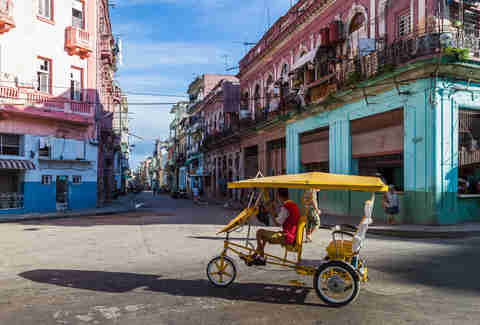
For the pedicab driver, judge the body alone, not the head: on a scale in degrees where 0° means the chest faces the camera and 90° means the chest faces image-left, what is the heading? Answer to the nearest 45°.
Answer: approximately 90°

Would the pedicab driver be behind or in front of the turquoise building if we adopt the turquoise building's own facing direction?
in front

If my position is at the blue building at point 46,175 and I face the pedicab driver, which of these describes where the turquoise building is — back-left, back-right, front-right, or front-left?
front-left

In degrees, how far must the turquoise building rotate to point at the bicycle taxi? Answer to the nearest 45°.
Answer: approximately 45° to its left

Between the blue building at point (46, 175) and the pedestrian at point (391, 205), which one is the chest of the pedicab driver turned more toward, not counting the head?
the blue building

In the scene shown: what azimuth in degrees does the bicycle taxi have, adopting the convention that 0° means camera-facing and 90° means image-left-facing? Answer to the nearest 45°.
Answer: approximately 90°

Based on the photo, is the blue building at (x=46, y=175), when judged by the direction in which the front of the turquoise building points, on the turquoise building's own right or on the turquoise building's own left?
on the turquoise building's own right

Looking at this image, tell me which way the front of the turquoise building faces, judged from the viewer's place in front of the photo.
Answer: facing the viewer and to the left of the viewer
